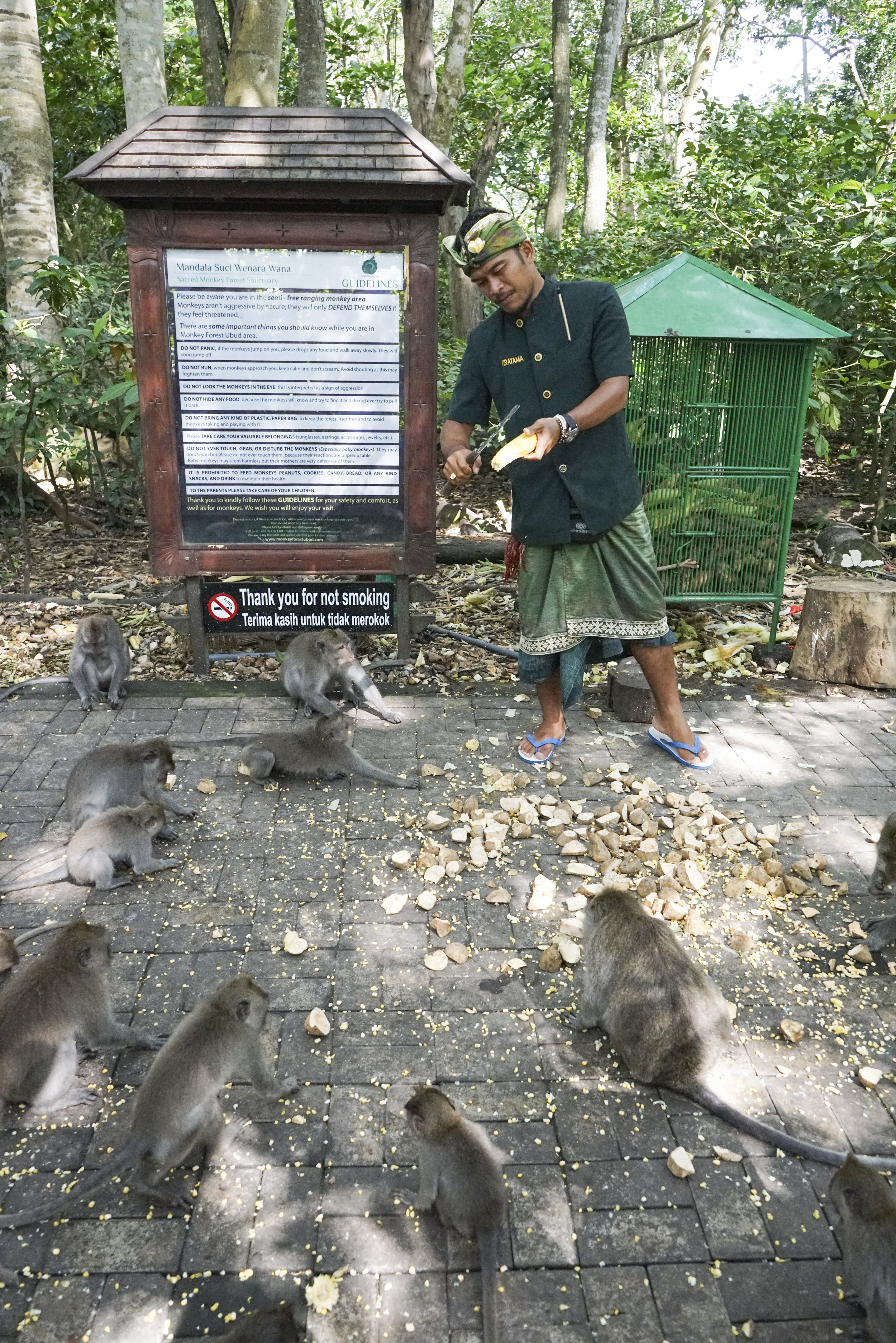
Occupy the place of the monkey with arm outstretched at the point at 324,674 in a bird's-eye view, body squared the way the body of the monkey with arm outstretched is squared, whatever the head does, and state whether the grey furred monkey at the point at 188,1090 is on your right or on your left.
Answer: on your right

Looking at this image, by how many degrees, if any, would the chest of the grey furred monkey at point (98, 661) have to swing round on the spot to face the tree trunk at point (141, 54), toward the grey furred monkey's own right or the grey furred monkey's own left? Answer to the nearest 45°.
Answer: approximately 180°

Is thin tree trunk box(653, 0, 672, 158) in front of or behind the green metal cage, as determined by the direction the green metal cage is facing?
behind

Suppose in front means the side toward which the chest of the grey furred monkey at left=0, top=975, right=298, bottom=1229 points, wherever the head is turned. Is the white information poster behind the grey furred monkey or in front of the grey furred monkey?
in front

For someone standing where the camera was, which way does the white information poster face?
facing the viewer

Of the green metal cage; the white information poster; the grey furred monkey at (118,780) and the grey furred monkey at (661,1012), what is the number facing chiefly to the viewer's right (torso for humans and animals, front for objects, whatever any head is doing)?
1

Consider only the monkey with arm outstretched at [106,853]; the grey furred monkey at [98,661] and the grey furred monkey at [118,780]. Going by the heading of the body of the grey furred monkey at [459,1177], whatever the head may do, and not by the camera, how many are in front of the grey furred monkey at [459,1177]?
3

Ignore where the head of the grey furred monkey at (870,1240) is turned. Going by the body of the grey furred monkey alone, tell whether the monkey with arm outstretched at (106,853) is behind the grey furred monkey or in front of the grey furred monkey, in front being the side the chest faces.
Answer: in front

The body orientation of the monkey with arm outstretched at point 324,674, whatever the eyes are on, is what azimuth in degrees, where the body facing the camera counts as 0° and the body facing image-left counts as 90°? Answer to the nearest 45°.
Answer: approximately 315°

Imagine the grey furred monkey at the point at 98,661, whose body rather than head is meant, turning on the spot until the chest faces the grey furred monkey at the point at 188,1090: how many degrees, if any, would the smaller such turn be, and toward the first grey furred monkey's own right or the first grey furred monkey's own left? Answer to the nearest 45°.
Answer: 0° — it already faces it

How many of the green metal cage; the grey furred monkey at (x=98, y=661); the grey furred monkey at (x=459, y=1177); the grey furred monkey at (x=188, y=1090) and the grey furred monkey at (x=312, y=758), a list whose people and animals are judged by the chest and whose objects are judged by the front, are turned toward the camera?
2

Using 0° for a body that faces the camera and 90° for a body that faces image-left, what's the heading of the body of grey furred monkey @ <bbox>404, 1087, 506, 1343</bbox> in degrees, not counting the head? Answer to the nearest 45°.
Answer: approximately 135°

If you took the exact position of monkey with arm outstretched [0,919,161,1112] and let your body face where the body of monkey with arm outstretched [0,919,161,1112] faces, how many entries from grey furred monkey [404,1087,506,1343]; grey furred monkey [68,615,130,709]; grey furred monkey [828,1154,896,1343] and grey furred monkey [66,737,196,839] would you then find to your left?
2

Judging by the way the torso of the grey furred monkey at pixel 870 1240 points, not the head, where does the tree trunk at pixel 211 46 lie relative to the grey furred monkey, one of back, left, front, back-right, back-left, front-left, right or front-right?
front

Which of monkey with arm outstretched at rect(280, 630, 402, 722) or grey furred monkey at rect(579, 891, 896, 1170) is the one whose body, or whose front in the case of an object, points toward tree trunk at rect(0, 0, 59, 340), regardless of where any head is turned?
the grey furred monkey

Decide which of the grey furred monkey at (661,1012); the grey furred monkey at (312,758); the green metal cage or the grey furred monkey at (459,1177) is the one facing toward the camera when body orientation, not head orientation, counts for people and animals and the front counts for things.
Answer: the green metal cage

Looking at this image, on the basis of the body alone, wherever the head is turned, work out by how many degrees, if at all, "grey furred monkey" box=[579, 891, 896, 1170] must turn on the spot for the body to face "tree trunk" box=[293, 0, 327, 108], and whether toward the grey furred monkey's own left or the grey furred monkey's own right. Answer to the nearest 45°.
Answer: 0° — it already faces it
